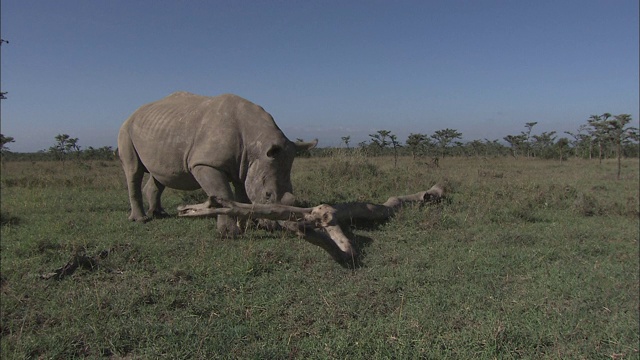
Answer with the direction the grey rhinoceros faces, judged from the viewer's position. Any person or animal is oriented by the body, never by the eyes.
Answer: facing the viewer and to the right of the viewer

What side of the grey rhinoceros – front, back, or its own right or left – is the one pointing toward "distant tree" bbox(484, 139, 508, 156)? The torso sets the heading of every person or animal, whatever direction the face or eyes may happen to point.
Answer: left

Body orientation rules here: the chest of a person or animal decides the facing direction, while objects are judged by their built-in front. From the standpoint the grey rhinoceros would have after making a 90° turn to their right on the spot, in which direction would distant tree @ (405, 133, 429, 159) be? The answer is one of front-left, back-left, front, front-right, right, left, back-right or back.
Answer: back

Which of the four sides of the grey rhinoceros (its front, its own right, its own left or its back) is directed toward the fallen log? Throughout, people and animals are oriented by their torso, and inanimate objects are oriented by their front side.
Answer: front

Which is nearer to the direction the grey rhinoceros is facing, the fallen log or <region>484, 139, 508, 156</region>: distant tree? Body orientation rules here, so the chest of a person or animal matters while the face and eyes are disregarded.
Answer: the fallen log

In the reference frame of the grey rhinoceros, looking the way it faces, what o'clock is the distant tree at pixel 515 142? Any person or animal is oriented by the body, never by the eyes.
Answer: The distant tree is roughly at 9 o'clock from the grey rhinoceros.
